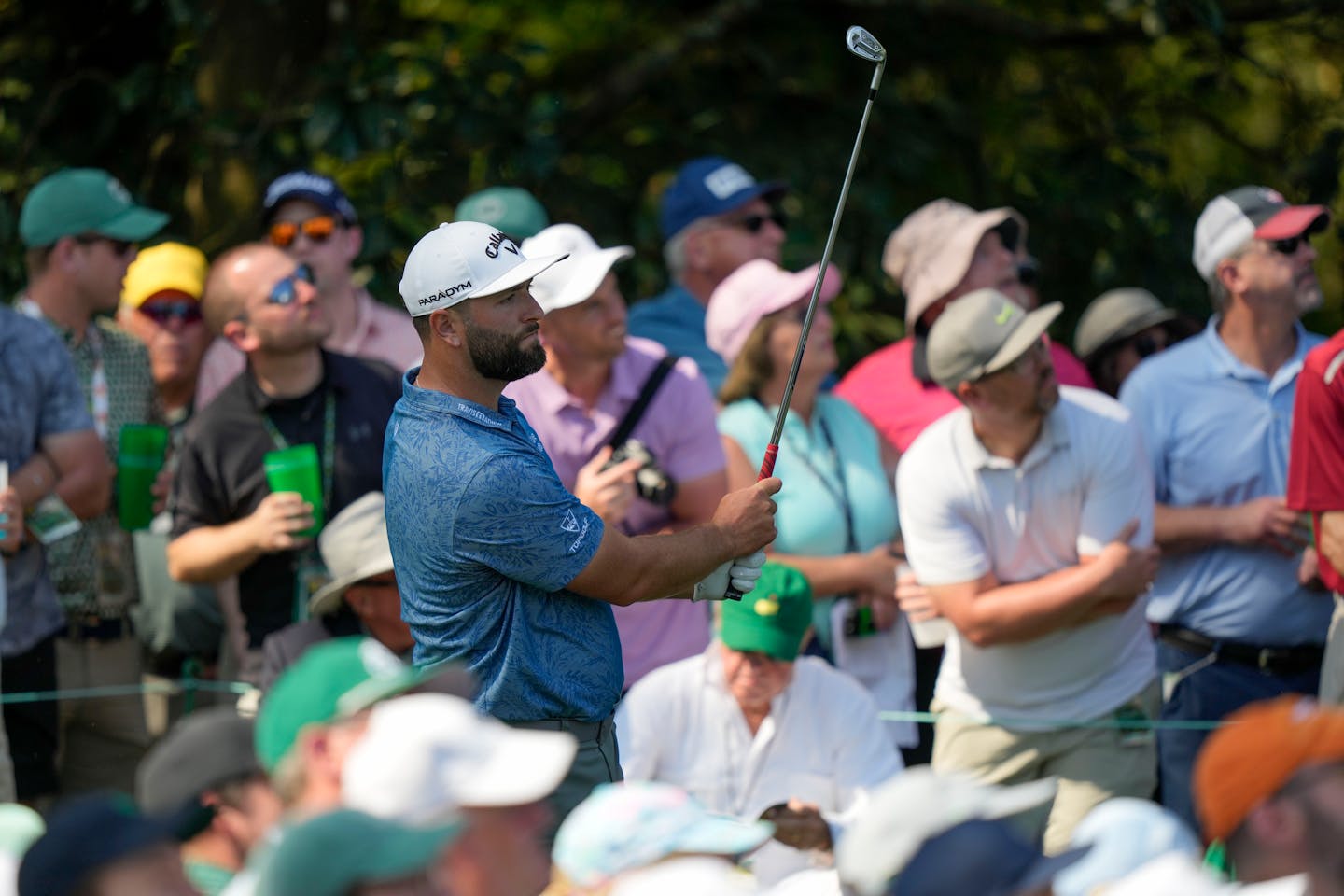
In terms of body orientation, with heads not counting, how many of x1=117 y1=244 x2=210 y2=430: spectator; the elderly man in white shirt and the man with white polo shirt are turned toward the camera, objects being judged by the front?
3

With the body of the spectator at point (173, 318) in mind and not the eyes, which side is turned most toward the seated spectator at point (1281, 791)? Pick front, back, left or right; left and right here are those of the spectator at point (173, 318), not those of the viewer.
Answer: front

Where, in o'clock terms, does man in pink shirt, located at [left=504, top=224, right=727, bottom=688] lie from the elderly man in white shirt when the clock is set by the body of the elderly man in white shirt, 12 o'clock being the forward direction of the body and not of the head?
The man in pink shirt is roughly at 5 o'clock from the elderly man in white shirt.

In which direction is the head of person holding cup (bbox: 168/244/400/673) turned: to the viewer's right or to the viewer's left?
to the viewer's right

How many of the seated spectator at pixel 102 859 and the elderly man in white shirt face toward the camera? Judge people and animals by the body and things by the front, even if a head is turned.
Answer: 1

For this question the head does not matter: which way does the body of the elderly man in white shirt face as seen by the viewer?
toward the camera

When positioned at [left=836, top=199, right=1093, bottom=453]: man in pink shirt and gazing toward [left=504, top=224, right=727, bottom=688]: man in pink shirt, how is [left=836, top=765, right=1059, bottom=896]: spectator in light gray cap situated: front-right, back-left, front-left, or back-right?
front-left

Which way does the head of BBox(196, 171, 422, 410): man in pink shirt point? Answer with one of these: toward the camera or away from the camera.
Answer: toward the camera
